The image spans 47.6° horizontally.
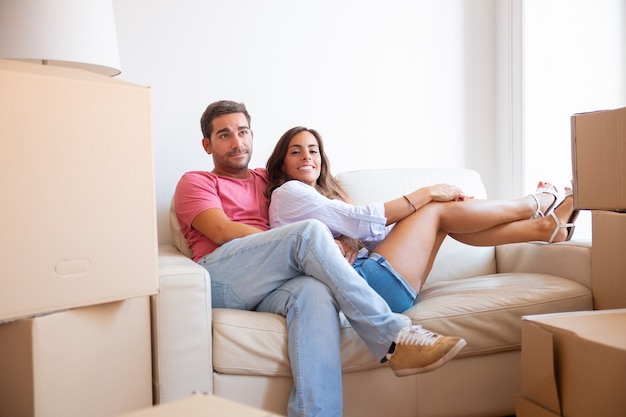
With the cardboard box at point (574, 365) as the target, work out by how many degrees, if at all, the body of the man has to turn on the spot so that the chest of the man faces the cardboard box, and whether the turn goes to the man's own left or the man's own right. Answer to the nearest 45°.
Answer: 0° — they already face it

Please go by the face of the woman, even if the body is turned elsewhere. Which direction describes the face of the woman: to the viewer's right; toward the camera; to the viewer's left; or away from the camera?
toward the camera

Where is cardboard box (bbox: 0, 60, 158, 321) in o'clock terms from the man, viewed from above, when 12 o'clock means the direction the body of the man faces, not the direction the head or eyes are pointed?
The cardboard box is roughly at 3 o'clock from the man.

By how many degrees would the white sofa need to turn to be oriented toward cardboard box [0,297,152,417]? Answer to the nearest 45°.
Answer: approximately 45° to its right

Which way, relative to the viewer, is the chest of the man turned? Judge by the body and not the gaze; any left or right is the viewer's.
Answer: facing the viewer and to the right of the viewer

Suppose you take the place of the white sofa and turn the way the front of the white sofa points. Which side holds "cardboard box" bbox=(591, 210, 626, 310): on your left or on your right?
on your left

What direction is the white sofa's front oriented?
toward the camera

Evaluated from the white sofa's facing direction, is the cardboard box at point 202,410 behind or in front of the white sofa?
in front

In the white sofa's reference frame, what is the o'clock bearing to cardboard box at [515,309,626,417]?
The cardboard box is roughly at 11 o'clock from the white sofa.

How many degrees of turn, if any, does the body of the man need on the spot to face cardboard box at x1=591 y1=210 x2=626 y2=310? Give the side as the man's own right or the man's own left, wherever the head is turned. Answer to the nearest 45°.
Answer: approximately 45° to the man's own left

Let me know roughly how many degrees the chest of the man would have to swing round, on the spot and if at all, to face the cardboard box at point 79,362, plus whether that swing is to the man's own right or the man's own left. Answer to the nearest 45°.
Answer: approximately 90° to the man's own right

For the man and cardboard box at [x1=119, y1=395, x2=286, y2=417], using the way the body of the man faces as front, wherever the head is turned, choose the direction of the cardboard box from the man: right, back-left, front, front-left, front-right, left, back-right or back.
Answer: front-right
